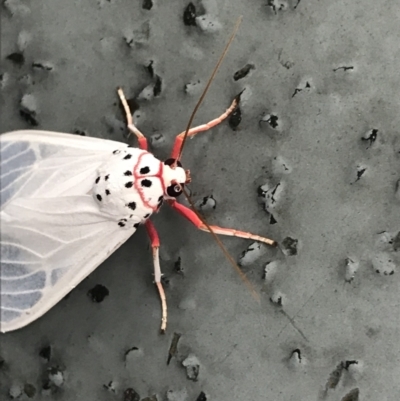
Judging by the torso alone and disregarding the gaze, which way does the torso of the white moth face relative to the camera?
to the viewer's right
